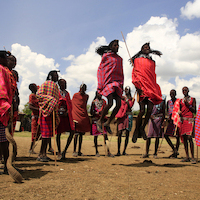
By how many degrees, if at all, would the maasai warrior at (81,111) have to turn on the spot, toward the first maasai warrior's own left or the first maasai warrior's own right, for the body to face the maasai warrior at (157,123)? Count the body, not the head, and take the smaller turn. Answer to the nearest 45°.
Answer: approximately 45° to the first maasai warrior's own left

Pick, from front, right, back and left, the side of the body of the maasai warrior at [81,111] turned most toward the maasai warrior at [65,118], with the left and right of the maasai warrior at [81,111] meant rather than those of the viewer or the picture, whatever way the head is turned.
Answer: right

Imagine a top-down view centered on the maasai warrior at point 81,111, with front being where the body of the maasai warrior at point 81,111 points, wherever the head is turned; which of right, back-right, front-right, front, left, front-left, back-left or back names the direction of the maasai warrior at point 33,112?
back-right

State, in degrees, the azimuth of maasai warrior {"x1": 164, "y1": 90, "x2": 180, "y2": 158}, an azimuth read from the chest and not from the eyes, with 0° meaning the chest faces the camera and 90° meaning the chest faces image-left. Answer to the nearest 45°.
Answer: approximately 45°

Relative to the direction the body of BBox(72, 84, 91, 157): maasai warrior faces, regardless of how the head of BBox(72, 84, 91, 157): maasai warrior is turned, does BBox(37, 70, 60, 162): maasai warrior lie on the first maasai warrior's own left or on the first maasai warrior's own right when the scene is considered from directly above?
on the first maasai warrior's own right

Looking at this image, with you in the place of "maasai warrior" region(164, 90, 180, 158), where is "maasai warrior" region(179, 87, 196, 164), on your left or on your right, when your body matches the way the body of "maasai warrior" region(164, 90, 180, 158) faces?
on your left
